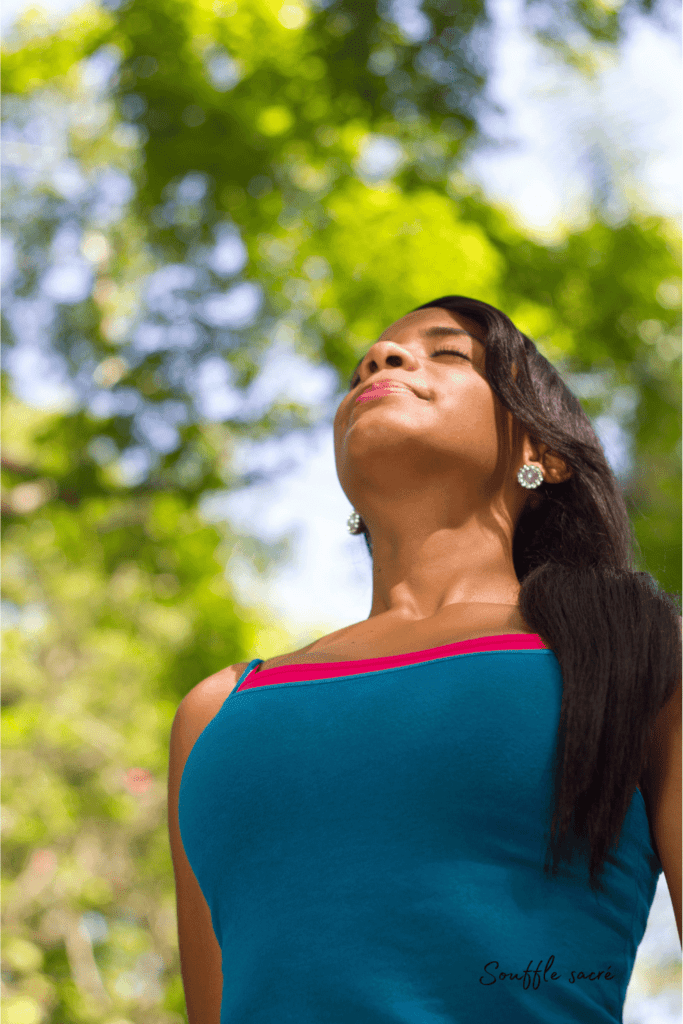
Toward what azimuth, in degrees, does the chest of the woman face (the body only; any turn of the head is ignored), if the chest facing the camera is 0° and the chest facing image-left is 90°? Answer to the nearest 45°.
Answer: approximately 45°
